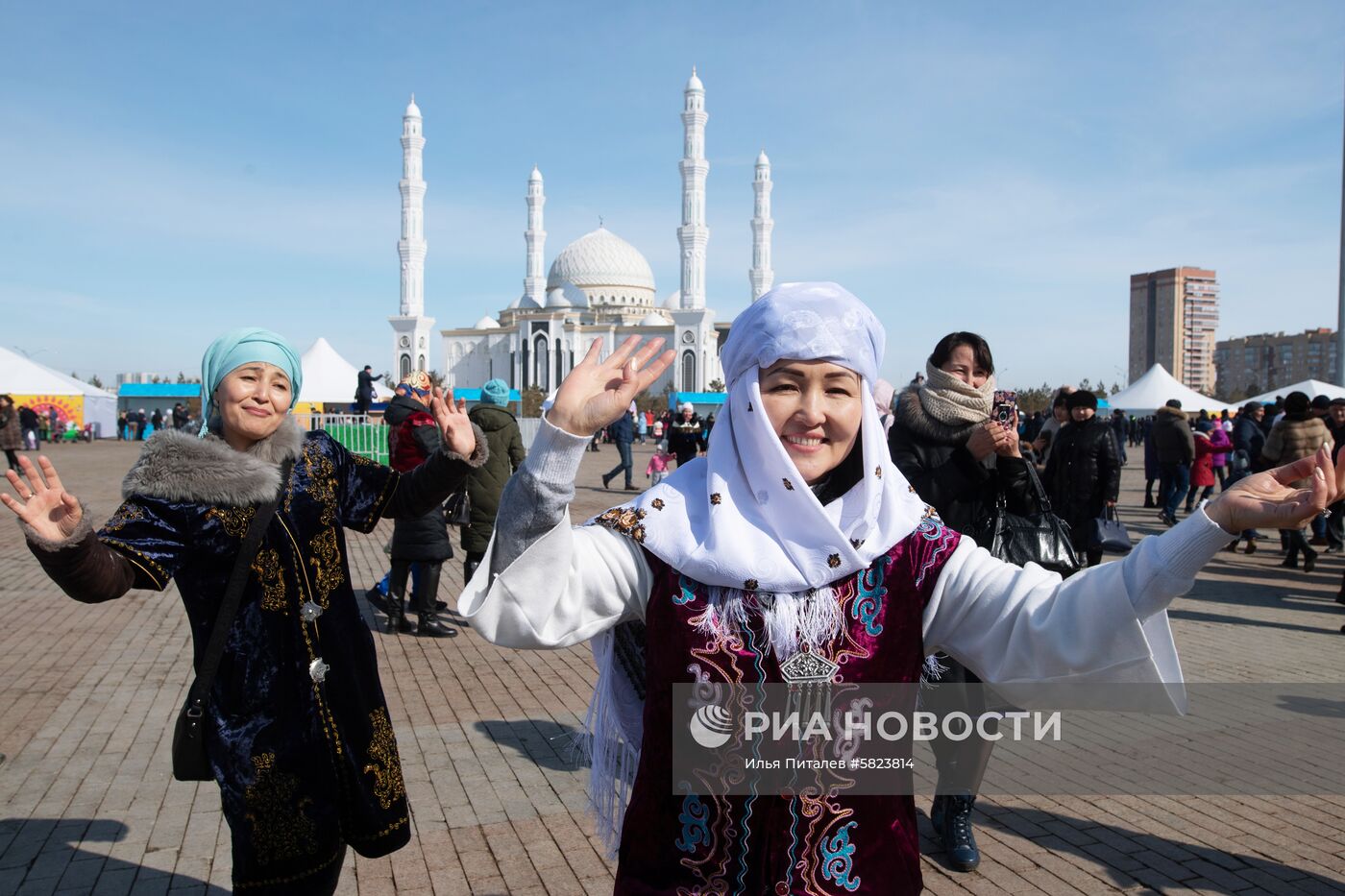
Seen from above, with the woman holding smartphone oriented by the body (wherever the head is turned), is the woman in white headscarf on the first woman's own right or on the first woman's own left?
on the first woman's own right

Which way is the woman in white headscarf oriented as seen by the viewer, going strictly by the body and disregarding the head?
toward the camera

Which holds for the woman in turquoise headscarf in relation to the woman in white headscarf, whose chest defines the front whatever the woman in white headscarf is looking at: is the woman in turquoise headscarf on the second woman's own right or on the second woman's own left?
on the second woman's own right

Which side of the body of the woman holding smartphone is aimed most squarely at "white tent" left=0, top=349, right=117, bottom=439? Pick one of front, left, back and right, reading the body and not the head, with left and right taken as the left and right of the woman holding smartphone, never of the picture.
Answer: back

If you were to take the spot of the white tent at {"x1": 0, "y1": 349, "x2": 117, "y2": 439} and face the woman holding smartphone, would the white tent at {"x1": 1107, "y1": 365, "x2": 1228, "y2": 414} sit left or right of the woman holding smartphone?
left

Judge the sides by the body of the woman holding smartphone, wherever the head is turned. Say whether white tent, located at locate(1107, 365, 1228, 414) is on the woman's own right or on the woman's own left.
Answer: on the woman's own left

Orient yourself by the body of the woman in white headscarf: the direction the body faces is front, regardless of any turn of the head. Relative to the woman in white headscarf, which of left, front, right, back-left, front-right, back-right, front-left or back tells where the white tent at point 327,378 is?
back-right

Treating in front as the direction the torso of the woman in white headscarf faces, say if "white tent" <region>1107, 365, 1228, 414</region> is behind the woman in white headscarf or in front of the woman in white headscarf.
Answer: behind

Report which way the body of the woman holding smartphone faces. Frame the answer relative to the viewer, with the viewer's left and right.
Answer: facing the viewer and to the right of the viewer

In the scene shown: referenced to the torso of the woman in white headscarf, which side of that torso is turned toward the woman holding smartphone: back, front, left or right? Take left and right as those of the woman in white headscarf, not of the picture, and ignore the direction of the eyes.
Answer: back

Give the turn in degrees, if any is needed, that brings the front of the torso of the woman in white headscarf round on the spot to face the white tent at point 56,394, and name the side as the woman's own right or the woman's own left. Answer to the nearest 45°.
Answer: approximately 135° to the woman's own right

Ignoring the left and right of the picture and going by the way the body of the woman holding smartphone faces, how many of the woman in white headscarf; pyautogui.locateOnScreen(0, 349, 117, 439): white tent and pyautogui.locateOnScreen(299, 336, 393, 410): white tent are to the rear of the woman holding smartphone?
2

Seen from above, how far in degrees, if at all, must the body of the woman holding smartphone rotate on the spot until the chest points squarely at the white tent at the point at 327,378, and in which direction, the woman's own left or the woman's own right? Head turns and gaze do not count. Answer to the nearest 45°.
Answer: approximately 180°

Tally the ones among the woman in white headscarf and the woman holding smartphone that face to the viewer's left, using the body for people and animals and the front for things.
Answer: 0

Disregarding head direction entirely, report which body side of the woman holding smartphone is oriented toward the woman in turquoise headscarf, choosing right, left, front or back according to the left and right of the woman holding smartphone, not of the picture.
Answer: right
